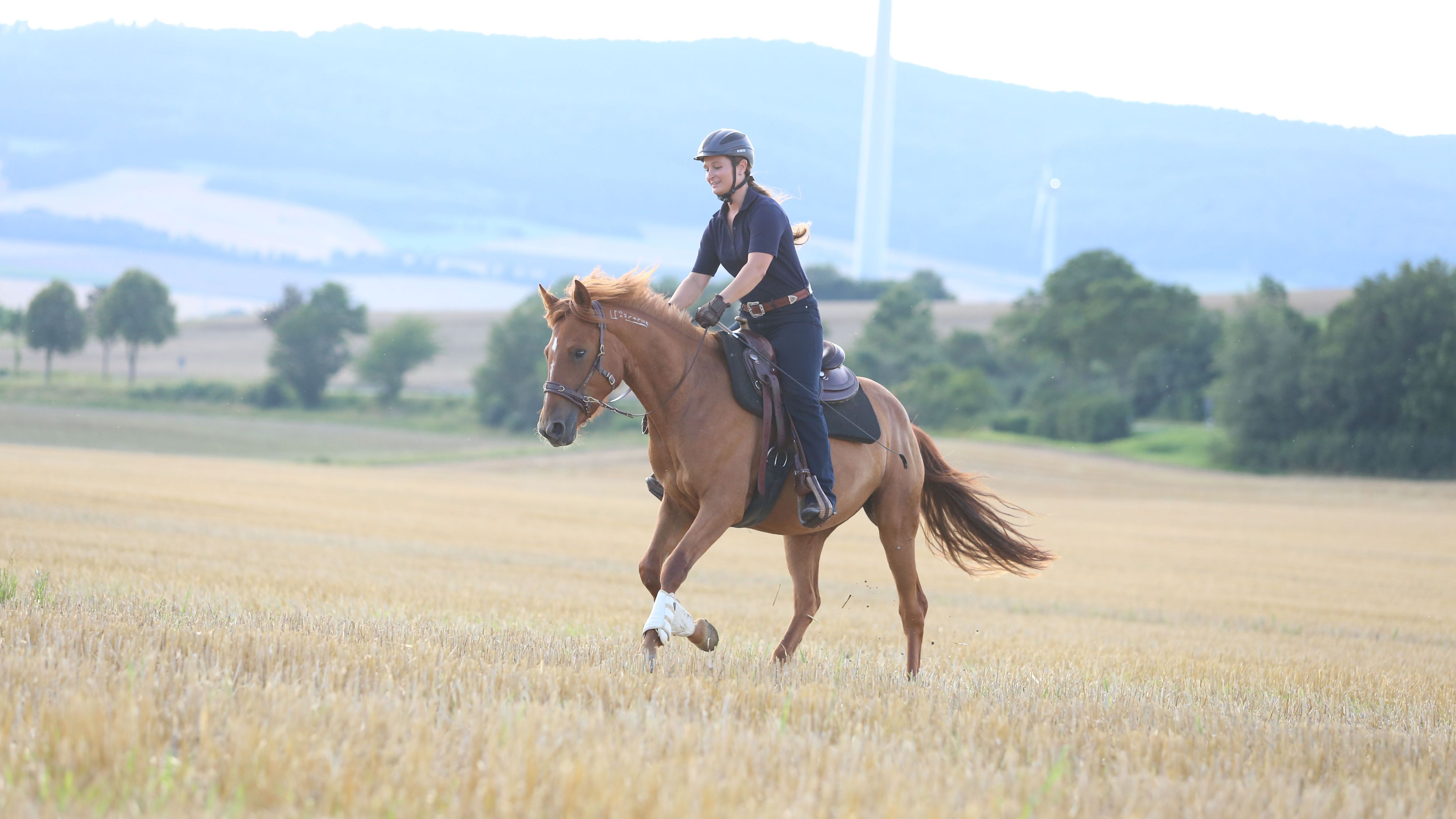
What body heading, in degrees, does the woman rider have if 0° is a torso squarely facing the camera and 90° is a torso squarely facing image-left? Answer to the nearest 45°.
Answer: approximately 45°

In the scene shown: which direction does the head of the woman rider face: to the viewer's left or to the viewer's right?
to the viewer's left

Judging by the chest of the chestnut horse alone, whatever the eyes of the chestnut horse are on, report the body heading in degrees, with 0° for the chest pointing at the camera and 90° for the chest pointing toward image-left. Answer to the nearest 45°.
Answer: approximately 45°
